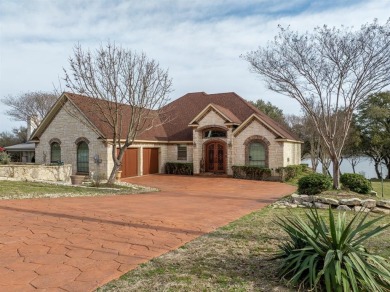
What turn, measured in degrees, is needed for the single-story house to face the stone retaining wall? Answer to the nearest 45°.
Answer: approximately 45° to its right

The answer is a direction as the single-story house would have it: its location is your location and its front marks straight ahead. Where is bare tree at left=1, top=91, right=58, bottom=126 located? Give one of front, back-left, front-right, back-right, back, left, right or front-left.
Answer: back-right

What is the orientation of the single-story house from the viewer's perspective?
toward the camera

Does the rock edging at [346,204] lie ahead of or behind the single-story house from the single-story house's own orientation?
ahead

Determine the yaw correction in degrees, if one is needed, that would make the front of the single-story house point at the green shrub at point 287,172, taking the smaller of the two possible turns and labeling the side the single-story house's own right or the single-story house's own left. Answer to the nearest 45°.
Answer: approximately 90° to the single-story house's own left

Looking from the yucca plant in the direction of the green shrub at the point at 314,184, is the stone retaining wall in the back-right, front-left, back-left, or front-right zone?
front-left

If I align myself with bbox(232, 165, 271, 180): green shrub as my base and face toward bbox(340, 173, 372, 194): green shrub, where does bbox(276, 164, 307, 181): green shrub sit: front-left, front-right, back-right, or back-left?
front-left

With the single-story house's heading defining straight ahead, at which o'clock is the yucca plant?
The yucca plant is roughly at 12 o'clock from the single-story house.

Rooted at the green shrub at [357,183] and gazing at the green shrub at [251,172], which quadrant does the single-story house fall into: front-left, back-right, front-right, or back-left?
front-left
